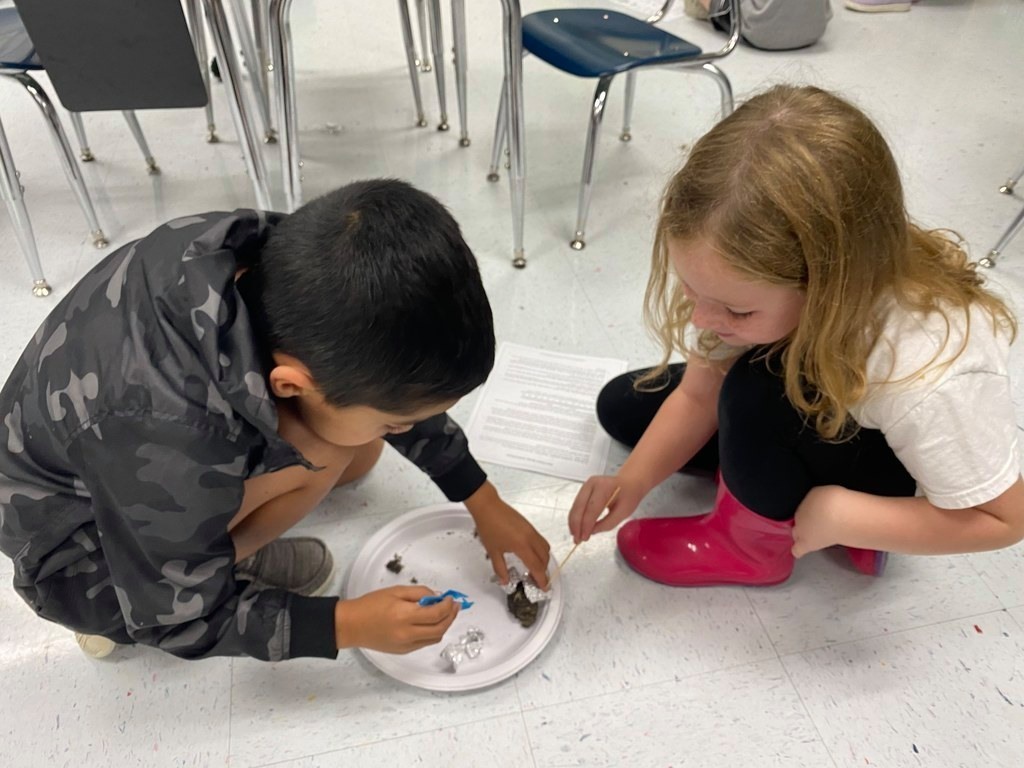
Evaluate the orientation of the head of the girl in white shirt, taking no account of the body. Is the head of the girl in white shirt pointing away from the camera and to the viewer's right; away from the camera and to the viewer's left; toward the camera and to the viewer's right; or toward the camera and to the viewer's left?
toward the camera and to the viewer's left

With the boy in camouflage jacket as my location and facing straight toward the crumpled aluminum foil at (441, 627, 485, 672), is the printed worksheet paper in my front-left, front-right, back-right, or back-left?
front-left

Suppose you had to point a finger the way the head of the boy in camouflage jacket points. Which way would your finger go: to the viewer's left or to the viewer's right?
to the viewer's right

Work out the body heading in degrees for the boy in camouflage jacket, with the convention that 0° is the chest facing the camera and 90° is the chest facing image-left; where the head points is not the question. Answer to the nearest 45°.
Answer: approximately 270°
